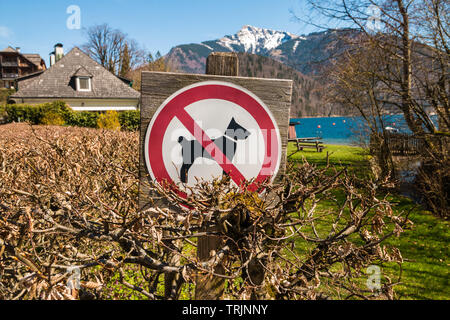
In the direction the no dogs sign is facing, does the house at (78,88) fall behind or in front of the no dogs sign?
behind

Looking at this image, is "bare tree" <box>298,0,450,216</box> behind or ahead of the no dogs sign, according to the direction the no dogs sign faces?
behind

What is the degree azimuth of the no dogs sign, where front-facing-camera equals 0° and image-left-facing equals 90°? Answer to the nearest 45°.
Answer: approximately 0°

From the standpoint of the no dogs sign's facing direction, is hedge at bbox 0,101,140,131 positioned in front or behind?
behind

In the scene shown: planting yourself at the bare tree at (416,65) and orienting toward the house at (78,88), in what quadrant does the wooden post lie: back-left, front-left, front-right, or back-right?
back-left
